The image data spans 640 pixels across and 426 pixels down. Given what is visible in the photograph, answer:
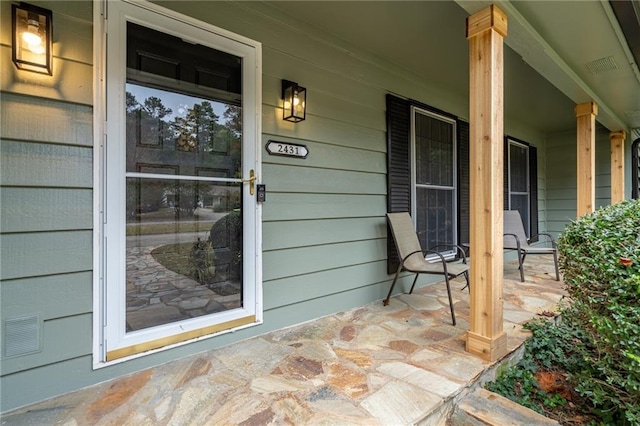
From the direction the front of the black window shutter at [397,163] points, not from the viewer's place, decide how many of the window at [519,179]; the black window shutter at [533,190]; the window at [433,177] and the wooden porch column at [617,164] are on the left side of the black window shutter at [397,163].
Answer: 4

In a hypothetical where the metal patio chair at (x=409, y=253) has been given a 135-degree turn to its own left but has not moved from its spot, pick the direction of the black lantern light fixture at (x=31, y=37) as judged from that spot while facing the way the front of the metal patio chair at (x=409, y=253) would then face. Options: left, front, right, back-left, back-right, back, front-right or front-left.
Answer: back-left

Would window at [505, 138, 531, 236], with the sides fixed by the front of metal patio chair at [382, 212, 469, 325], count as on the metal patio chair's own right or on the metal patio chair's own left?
on the metal patio chair's own left

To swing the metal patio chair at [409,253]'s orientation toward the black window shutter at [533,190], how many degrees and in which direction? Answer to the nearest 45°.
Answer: approximately 90° to its left

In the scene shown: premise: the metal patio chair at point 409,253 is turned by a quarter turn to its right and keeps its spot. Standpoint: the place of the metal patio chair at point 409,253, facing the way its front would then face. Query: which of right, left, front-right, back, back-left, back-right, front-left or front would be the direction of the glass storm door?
front

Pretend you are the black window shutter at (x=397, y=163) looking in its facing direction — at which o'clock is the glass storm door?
The glass storm door is roughly at 3 o'clock from the black window shutter.

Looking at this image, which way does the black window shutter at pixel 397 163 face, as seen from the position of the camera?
facing the viewer and to the right of the viewer

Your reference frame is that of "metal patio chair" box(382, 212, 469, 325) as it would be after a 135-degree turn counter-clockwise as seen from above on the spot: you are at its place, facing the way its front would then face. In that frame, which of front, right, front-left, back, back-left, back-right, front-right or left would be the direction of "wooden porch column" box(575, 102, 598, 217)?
front-right

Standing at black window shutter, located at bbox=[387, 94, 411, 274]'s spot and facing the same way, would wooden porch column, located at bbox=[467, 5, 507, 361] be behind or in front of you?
in front

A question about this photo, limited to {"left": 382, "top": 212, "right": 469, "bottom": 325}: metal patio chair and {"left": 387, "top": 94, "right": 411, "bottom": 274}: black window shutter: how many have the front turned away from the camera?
0

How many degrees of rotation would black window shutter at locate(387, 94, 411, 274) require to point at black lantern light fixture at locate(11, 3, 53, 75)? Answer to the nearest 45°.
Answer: approximately 90° to its right

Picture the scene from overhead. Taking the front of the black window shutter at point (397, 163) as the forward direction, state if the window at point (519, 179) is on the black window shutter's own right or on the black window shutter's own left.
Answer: on the black window shutter's own left

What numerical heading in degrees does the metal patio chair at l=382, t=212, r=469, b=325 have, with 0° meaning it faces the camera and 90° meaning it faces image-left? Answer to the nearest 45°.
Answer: approximately 315°

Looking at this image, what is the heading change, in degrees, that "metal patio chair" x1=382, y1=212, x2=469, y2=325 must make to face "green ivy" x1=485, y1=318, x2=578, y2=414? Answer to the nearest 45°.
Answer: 0° — it already faces it

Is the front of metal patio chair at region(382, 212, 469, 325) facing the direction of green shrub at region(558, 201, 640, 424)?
yes
